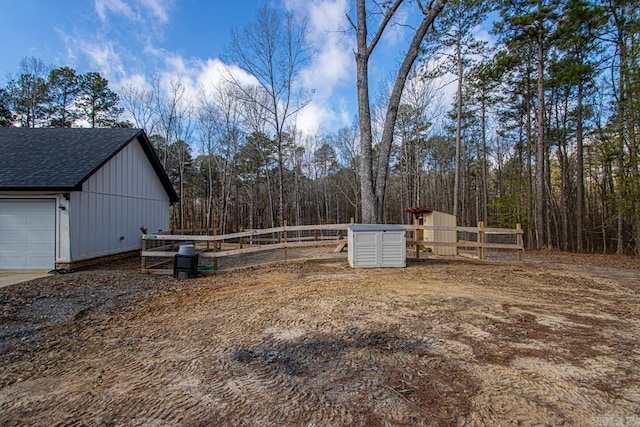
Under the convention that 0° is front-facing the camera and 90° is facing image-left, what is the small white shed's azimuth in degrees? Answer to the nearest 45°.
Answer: approximately 0°

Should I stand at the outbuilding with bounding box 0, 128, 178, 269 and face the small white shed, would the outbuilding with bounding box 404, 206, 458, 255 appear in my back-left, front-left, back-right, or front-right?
front-left

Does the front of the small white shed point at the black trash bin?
no

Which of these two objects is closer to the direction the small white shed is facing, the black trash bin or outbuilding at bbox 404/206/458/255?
the black trash bin

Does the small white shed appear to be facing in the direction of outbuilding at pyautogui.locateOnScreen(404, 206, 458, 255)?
no

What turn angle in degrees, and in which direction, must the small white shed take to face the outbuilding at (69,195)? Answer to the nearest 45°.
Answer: approximately 90° to its right

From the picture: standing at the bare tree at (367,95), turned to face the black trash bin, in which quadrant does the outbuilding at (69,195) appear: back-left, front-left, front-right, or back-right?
front-right
